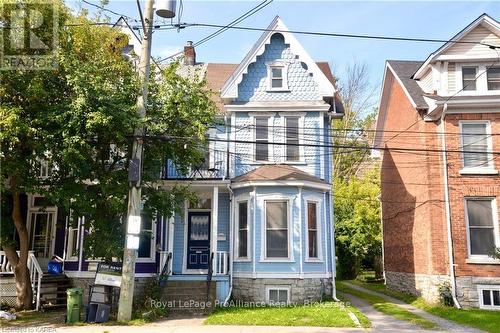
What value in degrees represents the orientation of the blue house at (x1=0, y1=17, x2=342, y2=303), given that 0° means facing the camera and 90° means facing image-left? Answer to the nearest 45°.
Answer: approximately 0°

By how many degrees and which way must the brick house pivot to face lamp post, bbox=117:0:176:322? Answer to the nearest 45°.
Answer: approximately 45° to its right

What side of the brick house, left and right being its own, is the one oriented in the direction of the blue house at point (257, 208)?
right

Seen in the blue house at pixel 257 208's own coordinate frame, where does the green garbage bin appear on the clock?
The green garbage bin is roughly at 2 o'clock from the blue house.

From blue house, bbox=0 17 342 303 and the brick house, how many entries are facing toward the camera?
2

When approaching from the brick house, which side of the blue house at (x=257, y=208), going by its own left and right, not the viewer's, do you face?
left

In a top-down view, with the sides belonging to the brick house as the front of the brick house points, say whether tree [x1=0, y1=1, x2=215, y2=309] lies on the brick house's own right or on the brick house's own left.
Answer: on the brick house's own right

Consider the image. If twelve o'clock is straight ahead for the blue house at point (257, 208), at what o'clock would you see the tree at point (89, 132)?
The tree is roughly at 2 o'clock from the blue house.
